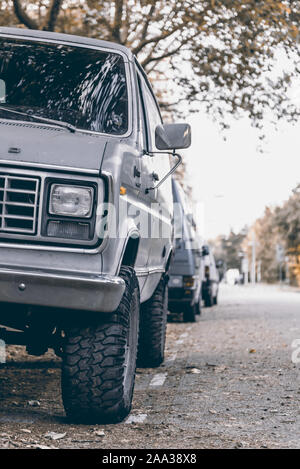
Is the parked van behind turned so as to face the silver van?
yes

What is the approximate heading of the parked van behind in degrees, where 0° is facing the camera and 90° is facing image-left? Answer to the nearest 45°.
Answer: approximately 0°

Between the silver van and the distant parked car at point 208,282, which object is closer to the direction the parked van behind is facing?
the silver van

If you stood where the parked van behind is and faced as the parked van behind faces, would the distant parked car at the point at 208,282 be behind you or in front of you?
behind
